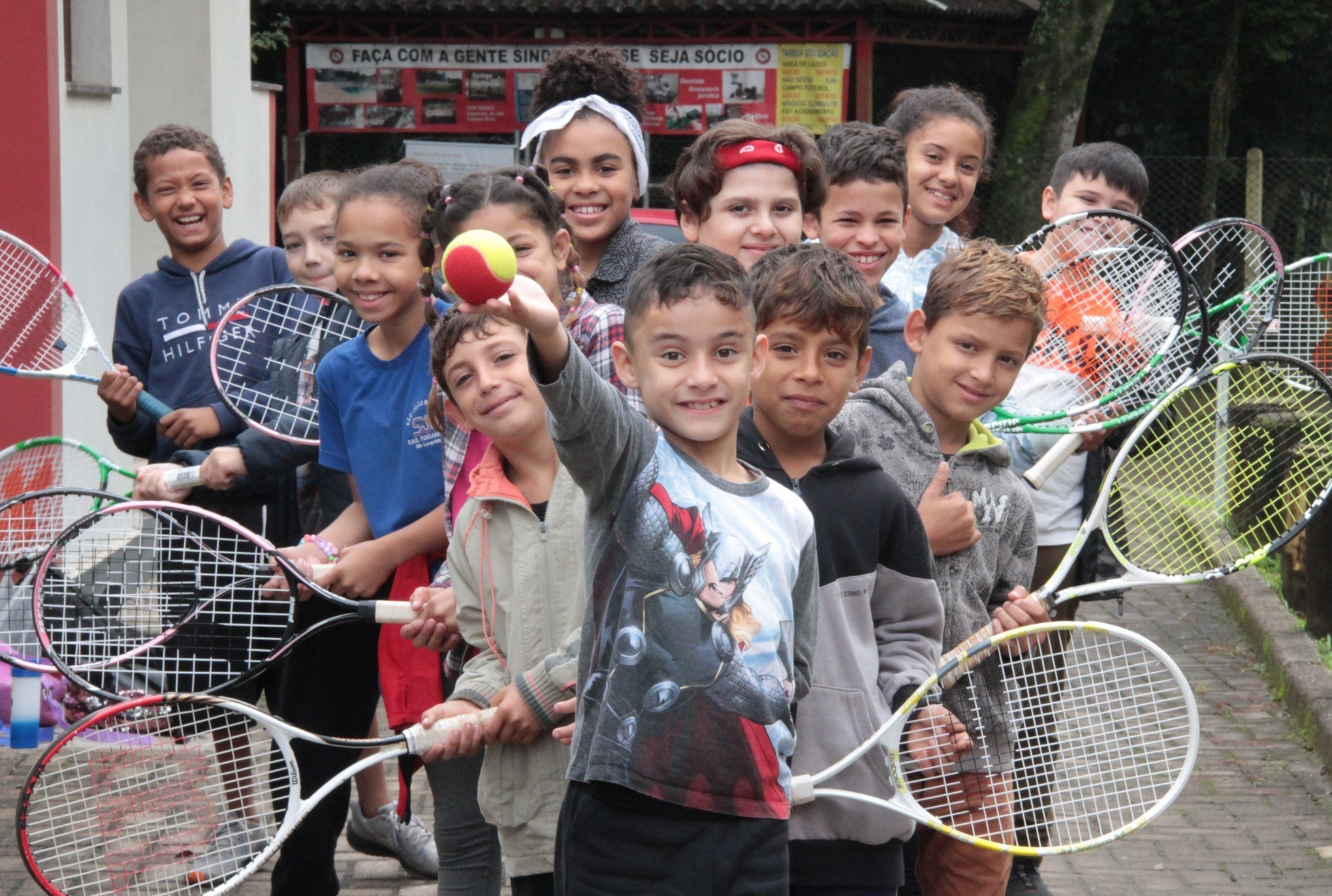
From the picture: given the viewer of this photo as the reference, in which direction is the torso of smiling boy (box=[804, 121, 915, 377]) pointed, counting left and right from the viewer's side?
facing the viewer

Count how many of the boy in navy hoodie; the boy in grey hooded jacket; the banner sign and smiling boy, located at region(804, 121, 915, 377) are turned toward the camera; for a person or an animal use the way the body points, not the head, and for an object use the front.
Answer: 4

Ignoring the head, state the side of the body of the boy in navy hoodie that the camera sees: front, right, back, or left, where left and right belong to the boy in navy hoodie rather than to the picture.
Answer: front

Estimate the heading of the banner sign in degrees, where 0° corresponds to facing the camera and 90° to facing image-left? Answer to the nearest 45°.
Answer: approximately 0°

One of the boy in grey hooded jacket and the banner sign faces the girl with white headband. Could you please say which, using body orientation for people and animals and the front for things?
the banner sign

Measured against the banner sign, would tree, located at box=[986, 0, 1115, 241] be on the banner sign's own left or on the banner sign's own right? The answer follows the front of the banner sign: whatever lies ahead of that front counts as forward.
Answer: on the banner sign's own left

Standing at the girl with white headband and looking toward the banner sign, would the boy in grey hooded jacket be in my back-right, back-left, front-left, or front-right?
back-right

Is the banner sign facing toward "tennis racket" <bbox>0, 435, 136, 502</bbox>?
yes

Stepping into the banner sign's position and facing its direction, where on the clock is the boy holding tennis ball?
The boy holding tennis ball is roughly at 12 o'clock from the banner sign.

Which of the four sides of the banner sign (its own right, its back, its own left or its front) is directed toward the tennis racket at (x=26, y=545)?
front
